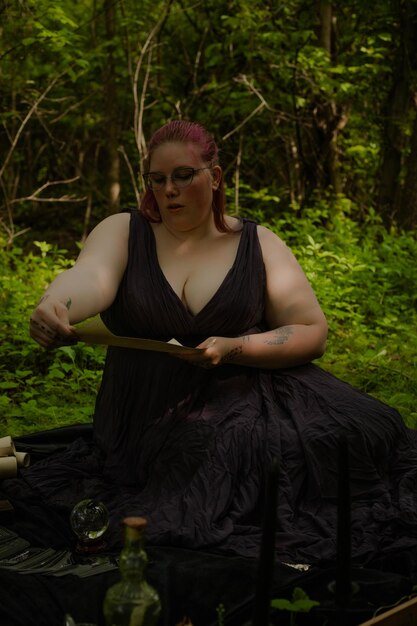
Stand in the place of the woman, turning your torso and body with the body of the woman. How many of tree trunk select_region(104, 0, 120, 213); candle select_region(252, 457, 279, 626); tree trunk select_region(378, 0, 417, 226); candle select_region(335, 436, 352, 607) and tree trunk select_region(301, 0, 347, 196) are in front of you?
2

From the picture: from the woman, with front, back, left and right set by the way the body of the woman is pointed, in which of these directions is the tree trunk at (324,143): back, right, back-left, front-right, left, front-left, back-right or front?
back

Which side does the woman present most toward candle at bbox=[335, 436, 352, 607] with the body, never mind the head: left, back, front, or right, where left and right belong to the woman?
front

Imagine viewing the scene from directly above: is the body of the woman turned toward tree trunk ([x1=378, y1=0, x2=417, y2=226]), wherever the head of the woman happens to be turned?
no

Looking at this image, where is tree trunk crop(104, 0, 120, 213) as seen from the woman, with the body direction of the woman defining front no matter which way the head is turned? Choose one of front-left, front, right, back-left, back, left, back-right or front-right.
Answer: back

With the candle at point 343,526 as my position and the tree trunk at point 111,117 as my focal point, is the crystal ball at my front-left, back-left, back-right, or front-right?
front-left

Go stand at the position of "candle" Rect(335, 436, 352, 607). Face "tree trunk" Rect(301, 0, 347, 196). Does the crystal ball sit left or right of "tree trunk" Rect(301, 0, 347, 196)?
left

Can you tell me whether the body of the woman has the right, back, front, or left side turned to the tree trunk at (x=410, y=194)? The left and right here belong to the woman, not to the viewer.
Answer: back

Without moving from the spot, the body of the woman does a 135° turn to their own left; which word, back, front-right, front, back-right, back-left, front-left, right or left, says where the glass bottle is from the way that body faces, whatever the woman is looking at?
back-right

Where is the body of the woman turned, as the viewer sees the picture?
toward the camera

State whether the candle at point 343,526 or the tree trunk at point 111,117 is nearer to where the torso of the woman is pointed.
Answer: the candle

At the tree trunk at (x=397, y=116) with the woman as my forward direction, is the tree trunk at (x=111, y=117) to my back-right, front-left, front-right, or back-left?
front-right

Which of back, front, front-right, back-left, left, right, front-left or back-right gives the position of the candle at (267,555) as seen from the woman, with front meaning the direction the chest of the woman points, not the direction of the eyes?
front
